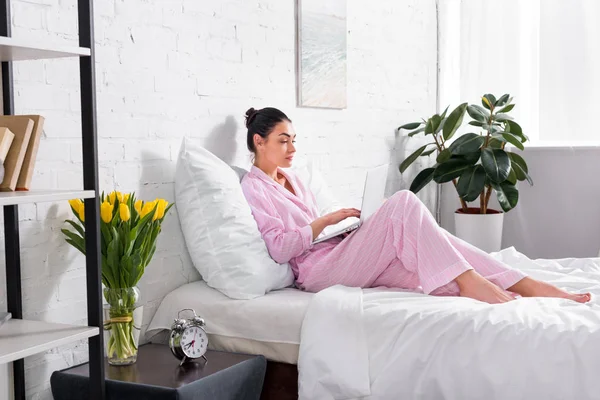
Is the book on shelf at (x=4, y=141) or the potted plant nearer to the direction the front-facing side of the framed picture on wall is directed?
the book on shelf

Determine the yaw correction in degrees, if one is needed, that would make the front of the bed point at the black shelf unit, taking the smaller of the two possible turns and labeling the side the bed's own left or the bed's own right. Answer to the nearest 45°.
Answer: approximately 180°

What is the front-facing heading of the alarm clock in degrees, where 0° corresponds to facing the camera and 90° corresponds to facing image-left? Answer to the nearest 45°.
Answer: approximately 315°

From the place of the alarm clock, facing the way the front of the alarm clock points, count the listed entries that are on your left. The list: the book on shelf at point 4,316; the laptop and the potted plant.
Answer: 2

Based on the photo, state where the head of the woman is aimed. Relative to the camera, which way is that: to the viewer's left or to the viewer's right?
to the viewer's right

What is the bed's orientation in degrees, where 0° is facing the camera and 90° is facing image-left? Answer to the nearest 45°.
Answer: approximately 270°

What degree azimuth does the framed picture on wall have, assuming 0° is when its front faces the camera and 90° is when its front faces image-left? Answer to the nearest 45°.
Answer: approximately 0°

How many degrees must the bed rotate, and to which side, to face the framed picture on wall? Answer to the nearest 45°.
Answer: approximately 90° to its left

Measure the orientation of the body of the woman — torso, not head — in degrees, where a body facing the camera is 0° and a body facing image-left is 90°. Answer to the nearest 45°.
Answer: approximately 270°

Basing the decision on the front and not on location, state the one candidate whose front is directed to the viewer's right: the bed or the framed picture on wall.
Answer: the bed

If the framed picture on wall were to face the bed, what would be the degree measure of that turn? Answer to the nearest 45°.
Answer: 0° — it already faces it
